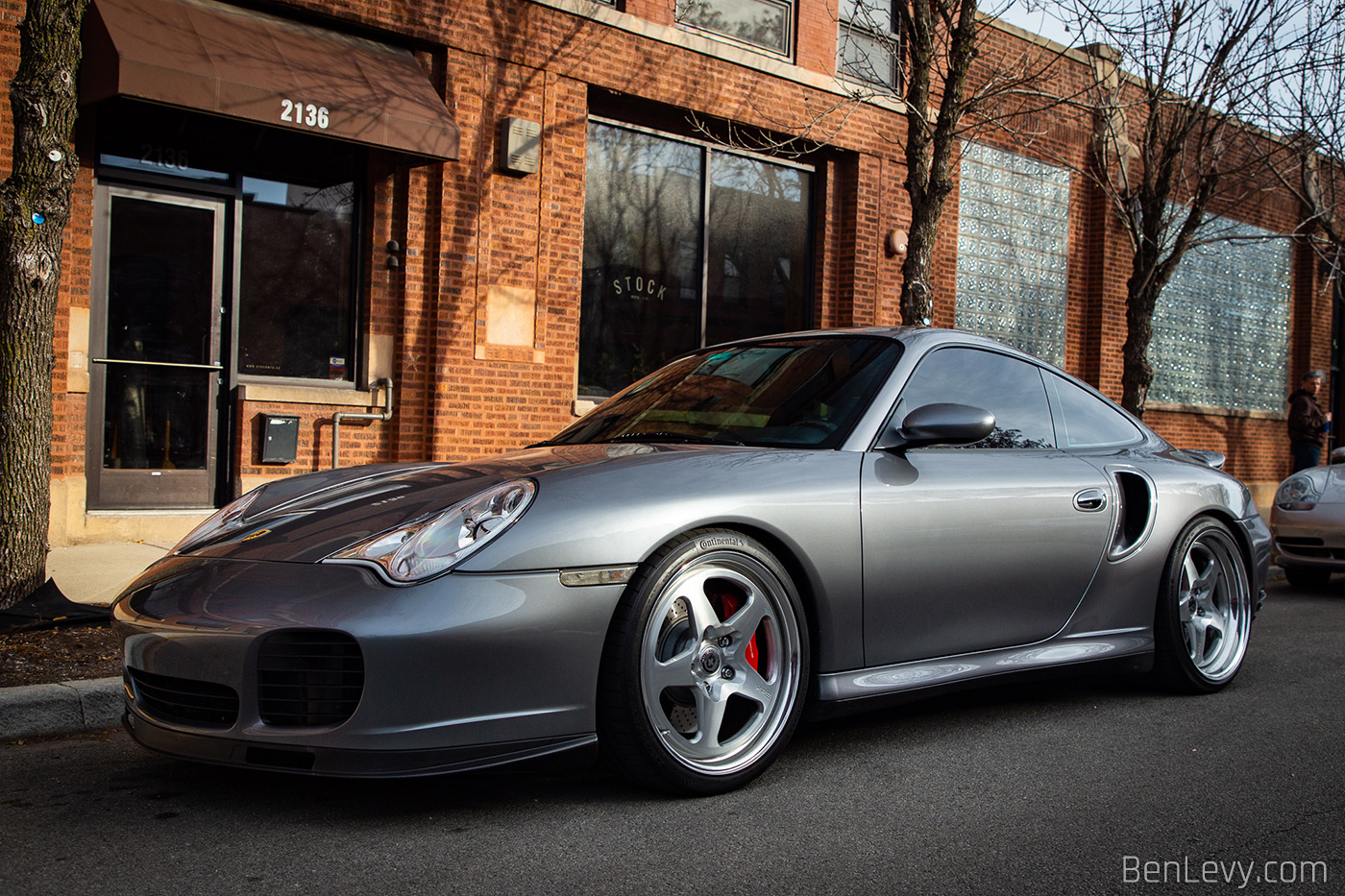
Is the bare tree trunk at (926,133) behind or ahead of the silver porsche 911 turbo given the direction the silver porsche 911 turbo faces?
behind

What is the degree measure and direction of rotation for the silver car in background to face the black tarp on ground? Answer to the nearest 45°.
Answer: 0° — it already faces it

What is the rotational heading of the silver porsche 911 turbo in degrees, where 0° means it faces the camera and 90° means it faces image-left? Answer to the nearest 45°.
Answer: approximately 45°

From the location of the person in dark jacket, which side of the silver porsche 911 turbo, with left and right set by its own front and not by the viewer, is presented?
back

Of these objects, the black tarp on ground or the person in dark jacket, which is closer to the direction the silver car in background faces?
the black tarp on ground

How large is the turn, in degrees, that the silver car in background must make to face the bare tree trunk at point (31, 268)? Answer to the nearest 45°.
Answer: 0° — it already faces it

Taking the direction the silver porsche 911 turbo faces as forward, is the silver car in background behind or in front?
behind

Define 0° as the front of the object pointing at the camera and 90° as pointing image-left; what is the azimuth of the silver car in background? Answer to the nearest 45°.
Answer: approximately 45°
